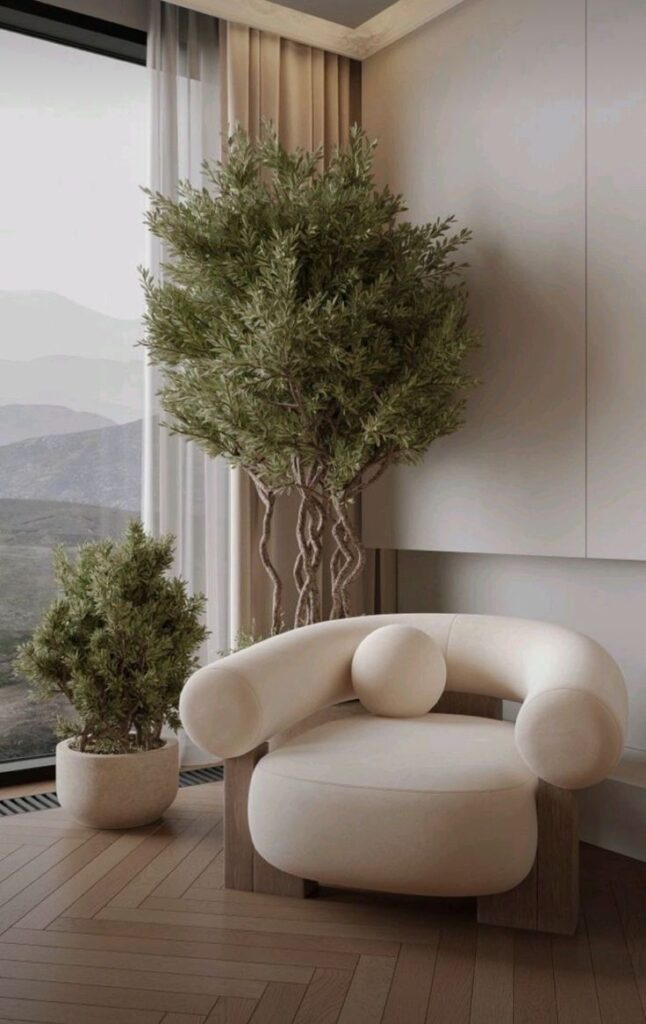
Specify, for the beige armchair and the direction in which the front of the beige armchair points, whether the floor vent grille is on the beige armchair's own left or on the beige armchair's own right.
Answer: on the beige armchair's own right

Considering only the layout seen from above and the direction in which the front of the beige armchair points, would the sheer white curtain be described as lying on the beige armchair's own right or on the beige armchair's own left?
on the beige armchair's own right

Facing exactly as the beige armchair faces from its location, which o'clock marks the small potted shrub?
The small potted shrub is roughly at 3 o'clock from the beige armchair.

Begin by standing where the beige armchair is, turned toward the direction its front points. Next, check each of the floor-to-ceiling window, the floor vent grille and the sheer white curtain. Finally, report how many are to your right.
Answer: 3

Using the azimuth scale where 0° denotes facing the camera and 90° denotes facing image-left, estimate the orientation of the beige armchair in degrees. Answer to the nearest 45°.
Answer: approximately 45°

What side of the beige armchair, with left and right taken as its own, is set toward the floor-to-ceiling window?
right
